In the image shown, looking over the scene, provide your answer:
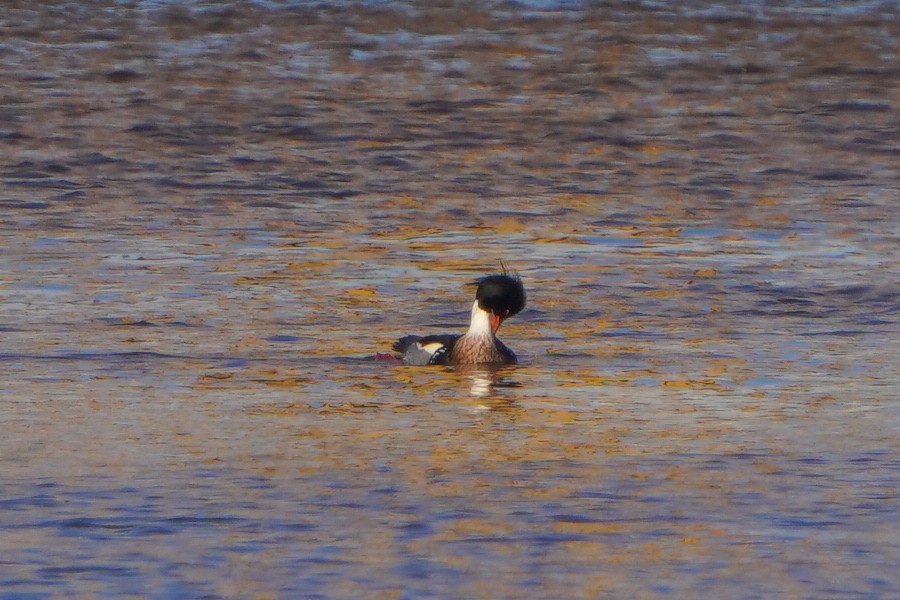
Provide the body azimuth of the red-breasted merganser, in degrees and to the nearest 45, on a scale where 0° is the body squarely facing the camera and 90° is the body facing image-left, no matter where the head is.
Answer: approximately 315°
